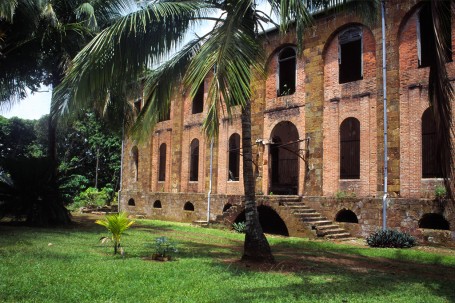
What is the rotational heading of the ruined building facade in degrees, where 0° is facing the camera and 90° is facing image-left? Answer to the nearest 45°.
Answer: approximately 45°

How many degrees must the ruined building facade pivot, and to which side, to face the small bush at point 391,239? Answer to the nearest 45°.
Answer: approximately 45° to its left

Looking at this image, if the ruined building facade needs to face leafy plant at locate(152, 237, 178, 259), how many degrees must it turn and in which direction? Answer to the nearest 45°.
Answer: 0° — it already faces it
